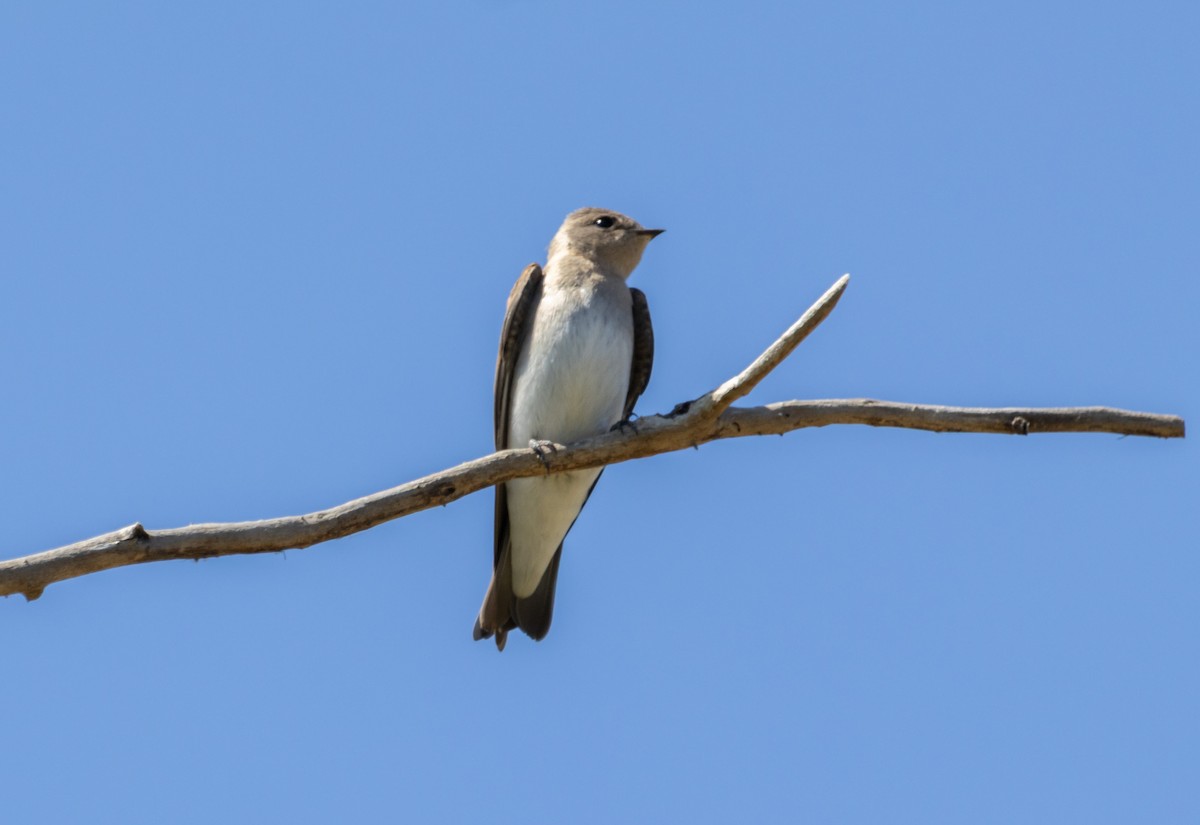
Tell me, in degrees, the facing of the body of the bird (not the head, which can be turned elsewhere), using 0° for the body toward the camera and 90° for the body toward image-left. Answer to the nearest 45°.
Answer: approximately 315°
